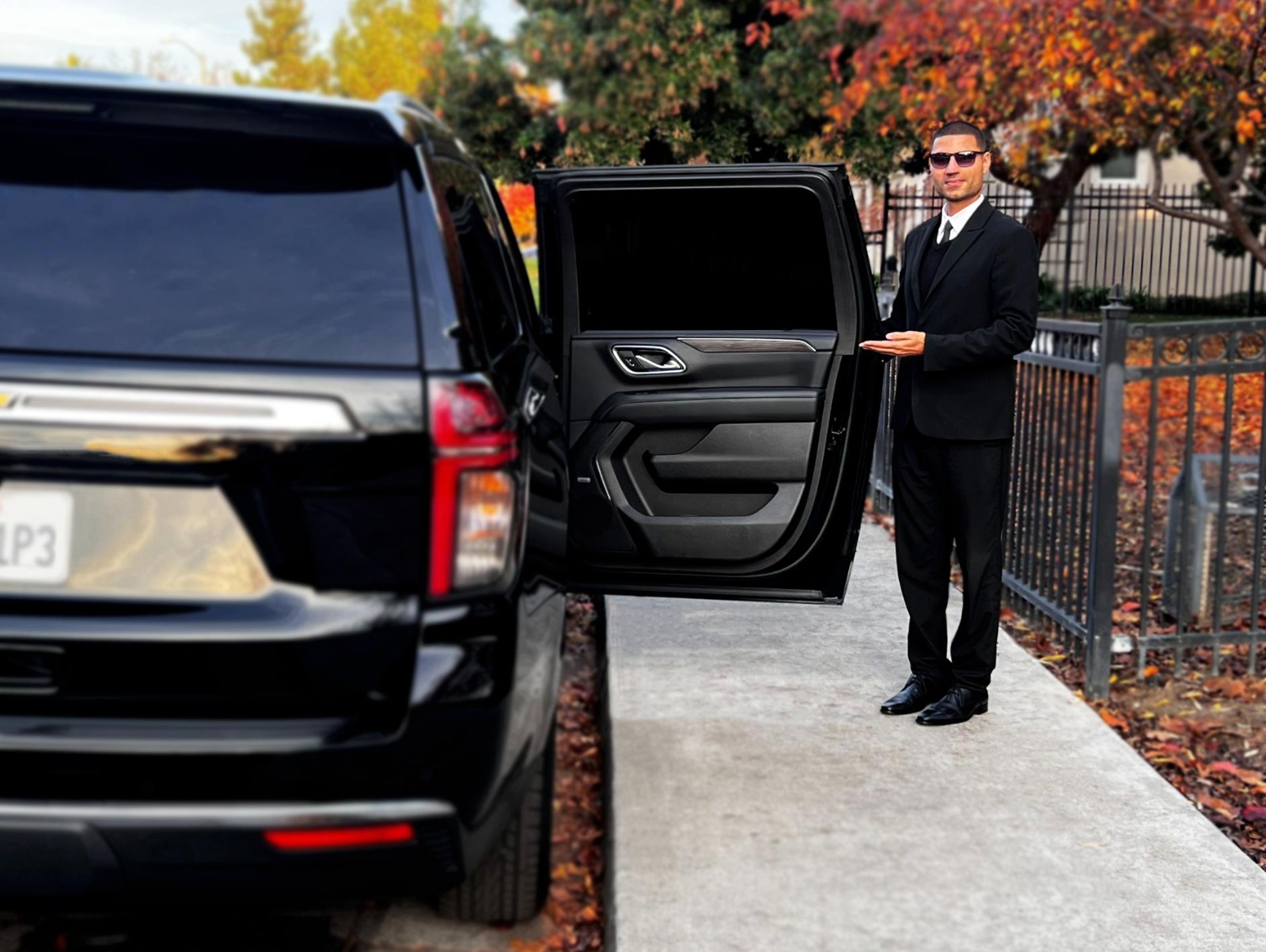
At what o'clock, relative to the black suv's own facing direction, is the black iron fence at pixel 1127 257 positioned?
The black iron fence is roughly at 1 o'clock from the black suv.

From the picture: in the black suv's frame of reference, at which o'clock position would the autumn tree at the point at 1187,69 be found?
The autumn tree is roughly at 1 o'clock from the black suv.

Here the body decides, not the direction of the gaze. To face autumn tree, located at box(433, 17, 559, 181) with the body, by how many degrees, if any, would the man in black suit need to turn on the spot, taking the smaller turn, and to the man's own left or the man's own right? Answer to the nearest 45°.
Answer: approximately 135° to the man's own right

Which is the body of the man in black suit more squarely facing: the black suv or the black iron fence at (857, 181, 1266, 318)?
the black suv

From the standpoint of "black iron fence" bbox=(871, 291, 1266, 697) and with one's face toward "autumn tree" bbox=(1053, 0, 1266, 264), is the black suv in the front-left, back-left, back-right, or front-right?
back-left

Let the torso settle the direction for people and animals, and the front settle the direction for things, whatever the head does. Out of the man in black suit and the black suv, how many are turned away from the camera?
1

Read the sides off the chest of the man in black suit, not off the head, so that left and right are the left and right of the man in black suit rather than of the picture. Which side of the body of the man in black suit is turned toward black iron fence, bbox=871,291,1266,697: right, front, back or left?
back

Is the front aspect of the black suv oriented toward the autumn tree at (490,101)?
yes

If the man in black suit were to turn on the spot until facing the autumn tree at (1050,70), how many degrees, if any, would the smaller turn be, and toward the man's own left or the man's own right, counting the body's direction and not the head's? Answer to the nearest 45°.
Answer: approximately 135° to the man's own right

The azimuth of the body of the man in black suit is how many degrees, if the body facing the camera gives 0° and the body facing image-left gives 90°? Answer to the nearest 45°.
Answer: approximately 45°

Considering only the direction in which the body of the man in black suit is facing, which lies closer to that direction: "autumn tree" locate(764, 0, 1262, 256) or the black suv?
the black suv

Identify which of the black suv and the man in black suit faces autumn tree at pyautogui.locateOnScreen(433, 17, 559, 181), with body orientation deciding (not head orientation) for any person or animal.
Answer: the black suv

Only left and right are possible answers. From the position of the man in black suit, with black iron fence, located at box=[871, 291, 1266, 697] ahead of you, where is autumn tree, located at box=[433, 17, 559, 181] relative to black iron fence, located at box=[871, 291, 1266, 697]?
left

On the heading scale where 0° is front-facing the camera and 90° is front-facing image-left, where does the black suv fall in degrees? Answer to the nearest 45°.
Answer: approximately 180°

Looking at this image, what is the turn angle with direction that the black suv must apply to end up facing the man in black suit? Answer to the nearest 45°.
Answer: approximately 45° to its right
